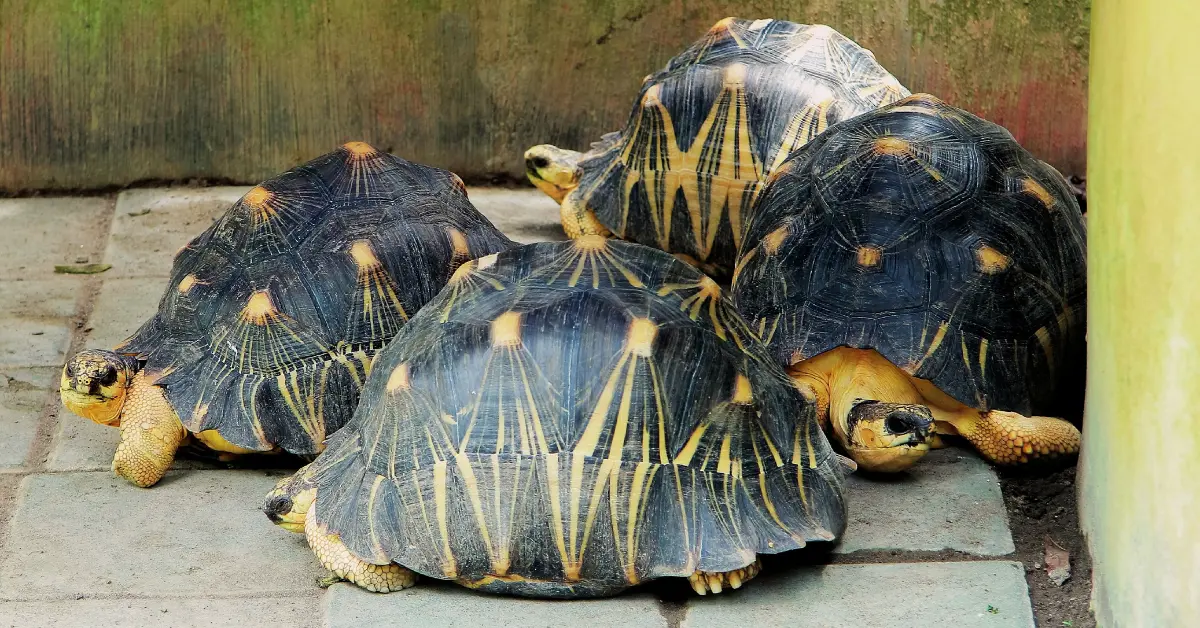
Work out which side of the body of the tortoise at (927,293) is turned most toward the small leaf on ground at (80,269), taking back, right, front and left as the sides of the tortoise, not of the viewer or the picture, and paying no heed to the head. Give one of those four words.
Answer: right

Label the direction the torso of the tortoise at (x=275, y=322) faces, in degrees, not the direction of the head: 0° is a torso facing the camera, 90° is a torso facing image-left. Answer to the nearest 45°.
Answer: approximately 45°

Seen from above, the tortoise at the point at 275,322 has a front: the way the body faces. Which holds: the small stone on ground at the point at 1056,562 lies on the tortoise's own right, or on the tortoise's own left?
on the tortoise's own left

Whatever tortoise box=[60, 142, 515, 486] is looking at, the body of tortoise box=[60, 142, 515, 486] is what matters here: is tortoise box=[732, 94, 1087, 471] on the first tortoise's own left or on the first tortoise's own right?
on the first tortoise's own left

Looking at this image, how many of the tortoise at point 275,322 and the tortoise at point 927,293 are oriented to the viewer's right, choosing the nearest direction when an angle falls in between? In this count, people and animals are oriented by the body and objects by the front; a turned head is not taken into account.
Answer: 0

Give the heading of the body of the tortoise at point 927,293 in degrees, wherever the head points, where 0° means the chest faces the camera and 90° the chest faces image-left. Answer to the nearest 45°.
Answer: approximately 0°

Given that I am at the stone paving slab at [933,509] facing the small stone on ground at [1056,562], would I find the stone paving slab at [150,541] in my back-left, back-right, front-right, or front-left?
back-right

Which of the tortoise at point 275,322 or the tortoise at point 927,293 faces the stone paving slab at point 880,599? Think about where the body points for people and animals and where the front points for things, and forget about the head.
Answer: the tortoise at point 927,293

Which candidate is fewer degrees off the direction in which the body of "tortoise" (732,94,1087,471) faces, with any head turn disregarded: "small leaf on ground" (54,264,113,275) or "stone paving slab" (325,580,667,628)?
the stone paving slab

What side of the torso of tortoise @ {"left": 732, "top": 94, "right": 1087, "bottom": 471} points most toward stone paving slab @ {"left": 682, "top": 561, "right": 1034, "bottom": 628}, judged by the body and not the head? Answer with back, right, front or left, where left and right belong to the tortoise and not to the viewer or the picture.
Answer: front

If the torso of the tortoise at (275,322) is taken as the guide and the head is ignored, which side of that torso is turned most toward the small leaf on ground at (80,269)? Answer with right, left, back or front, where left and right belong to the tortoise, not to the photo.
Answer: right
